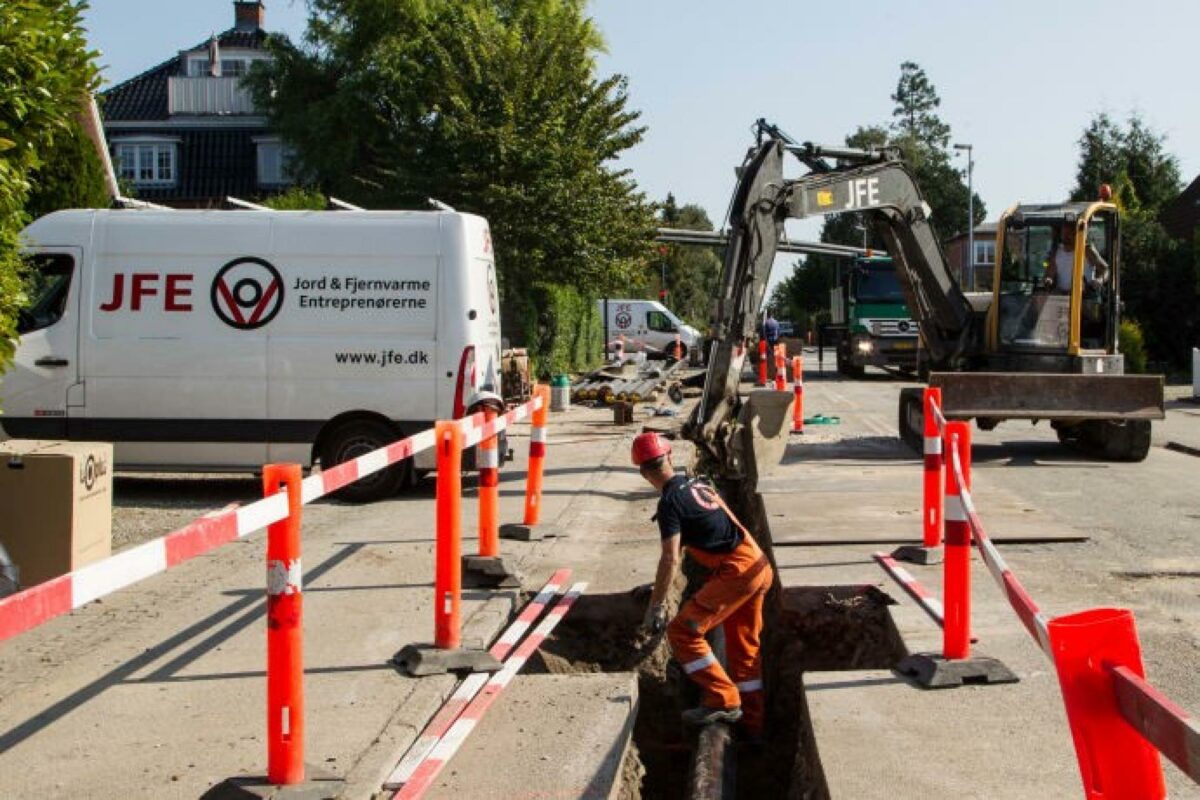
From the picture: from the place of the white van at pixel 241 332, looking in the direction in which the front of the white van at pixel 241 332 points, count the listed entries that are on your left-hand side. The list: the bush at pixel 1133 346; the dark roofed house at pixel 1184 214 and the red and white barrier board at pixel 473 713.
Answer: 1

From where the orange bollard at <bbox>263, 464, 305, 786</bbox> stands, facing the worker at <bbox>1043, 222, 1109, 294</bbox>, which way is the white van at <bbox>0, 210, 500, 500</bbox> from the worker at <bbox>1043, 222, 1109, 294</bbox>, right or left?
left

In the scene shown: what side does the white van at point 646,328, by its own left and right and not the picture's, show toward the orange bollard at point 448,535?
right

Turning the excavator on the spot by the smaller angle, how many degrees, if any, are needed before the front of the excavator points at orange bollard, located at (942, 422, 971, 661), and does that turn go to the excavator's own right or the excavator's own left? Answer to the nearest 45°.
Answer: approximately 45° to the excavator's own left

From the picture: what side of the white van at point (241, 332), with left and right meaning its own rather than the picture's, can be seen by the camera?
left

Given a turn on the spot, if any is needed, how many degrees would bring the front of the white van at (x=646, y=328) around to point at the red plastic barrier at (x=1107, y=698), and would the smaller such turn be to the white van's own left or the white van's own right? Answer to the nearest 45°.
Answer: approximately 90° to the white van's own right

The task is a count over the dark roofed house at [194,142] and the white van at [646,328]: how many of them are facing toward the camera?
1

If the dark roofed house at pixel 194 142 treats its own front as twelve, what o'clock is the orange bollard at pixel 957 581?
The orange bollard is roughly at 12 o'clock from the dark roofed house.

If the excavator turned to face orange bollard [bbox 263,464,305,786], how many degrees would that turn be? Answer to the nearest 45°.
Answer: approximately 45° to its left

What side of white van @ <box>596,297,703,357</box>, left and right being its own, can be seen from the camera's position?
right

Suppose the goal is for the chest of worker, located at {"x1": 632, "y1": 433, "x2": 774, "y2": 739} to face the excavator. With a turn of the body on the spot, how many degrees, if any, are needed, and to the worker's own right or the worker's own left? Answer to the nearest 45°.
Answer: approximately 90° to the worker's own right
